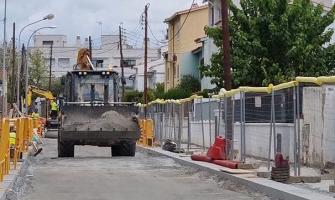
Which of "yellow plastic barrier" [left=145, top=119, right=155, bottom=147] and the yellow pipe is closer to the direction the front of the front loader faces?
the yellow pipe

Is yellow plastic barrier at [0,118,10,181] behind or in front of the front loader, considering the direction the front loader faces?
in front

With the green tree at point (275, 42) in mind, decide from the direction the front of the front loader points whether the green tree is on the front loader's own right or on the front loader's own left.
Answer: on the front loader's own left

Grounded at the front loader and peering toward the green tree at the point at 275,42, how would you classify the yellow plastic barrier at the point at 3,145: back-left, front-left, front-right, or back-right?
back-right

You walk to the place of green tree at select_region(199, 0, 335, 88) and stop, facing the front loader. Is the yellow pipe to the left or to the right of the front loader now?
left

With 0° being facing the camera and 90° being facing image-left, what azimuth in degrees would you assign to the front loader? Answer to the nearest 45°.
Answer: approximately 0°

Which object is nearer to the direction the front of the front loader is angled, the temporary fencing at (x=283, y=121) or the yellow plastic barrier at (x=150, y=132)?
the temporary fencing

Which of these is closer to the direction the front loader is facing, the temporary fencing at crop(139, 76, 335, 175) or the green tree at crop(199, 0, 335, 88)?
the temporary fencing
